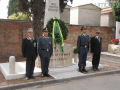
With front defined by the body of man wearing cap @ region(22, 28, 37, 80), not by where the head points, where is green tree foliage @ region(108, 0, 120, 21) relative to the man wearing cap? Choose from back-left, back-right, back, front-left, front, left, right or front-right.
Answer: left

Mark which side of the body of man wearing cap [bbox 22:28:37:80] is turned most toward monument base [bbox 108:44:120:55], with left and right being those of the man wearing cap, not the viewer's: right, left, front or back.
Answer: left

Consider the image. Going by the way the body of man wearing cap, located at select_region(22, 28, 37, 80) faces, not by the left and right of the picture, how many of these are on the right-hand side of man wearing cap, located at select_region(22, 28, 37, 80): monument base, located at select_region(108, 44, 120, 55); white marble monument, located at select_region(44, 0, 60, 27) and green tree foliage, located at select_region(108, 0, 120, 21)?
0

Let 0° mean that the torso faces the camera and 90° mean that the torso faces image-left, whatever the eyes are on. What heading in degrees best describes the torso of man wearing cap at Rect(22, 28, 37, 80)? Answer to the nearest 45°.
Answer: approximately 315°

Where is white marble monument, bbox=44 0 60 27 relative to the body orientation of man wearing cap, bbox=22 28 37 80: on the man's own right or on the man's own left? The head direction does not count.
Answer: on the man's own left
